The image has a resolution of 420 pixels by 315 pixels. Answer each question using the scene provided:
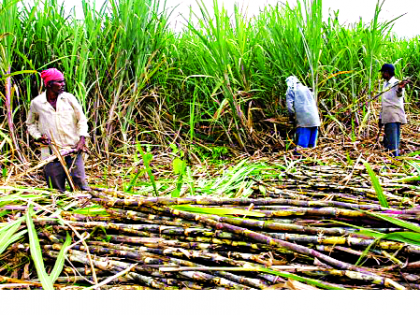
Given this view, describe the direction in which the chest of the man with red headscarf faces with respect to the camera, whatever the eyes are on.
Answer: toward the camera

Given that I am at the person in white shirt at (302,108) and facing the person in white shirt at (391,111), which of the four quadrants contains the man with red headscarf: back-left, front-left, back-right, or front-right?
back-right

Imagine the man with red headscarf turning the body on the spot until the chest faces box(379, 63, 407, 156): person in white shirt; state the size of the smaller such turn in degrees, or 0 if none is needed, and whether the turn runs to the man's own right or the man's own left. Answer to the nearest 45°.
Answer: approximately 90° to the man's own left

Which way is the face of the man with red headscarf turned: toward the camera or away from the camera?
toward the camera

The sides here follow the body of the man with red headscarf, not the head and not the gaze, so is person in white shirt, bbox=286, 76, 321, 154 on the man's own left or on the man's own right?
on the man's own left
